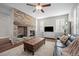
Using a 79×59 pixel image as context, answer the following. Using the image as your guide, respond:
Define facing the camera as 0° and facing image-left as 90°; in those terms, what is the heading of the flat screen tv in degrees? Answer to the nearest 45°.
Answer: approximately 0°
